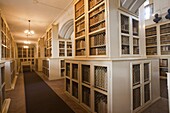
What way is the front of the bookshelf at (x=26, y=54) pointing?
toward the camera

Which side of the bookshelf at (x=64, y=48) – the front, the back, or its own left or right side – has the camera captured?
front

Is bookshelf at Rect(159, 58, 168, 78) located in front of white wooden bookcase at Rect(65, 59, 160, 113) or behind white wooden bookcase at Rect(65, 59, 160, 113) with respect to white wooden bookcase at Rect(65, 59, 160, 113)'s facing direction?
behind

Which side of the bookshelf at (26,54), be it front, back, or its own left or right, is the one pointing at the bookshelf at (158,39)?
front

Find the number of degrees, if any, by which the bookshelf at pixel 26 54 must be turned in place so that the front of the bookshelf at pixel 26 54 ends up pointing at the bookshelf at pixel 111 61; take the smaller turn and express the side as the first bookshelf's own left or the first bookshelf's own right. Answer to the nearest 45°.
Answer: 0° — it already faces it
